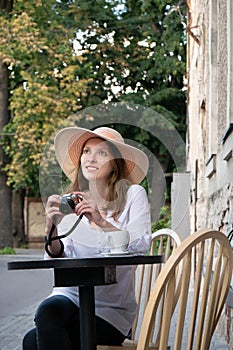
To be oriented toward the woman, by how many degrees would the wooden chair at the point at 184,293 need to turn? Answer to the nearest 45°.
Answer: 0° — it already faces them

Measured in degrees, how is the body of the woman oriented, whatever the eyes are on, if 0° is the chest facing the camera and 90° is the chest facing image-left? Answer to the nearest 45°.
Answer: approximately 45°

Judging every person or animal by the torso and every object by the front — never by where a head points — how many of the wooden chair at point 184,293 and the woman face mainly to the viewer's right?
0

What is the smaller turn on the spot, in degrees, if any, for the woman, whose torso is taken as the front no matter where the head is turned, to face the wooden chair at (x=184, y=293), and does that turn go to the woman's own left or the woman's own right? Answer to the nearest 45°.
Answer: approximately 90° to the woman's own left

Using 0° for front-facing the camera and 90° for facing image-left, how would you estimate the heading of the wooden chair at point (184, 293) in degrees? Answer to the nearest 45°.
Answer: approximately 135°

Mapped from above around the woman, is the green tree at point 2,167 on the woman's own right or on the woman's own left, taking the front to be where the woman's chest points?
on the woman's own right

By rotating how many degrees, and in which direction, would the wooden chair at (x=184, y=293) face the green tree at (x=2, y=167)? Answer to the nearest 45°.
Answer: approximately 45° to its right

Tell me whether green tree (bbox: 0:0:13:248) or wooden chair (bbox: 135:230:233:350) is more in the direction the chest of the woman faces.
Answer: the wooden chair
